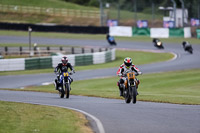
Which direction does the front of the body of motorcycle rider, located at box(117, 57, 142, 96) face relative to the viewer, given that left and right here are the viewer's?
facing the viewer
